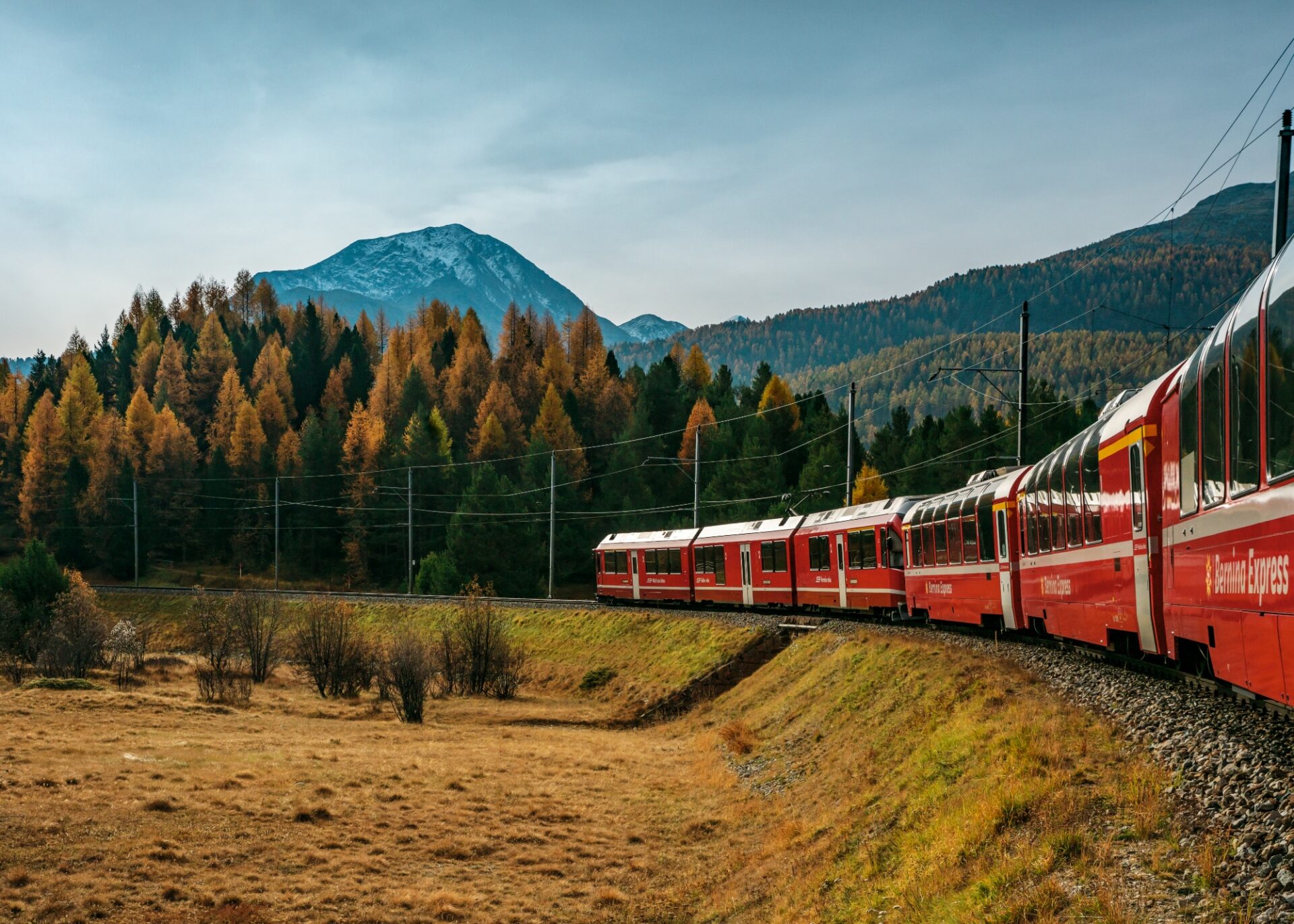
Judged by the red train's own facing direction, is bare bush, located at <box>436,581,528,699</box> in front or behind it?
in front

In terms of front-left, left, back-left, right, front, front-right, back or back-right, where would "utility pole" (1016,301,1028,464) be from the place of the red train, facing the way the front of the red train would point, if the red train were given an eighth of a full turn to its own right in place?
front

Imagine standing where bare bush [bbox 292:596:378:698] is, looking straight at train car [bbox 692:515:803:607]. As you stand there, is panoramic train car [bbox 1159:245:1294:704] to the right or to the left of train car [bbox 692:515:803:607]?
right

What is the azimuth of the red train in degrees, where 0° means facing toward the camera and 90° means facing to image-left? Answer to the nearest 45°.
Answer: approximately 135°

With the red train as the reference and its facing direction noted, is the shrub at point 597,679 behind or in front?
in front
